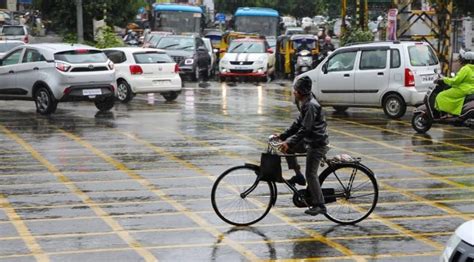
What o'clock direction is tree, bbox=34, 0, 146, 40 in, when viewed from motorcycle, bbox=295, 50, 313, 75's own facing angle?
The tree is roughly at 3 o'clock from the motorcycle.

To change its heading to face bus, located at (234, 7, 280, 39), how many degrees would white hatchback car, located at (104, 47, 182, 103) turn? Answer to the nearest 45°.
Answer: approximately 45° to its right

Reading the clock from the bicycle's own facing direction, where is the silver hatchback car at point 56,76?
The silver hatchback car is roughly at 2 o'clock from the bicycle.

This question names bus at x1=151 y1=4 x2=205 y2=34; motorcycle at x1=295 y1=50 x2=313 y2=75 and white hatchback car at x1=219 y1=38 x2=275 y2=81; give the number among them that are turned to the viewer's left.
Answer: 0

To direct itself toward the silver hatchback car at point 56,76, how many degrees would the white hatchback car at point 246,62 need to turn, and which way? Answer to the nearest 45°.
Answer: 0° — it already faces it

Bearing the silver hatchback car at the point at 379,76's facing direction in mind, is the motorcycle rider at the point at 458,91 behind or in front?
behind

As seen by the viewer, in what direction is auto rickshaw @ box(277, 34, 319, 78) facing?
toward the camera

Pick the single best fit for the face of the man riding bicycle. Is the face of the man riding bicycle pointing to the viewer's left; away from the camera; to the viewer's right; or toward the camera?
to the viewer's left

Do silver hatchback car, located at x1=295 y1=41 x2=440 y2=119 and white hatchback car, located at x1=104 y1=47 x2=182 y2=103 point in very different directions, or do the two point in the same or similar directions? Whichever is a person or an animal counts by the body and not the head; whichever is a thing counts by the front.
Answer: same or similar directions

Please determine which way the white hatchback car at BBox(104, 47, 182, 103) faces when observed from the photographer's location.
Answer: facing away from the viewer and to the left of the viewer

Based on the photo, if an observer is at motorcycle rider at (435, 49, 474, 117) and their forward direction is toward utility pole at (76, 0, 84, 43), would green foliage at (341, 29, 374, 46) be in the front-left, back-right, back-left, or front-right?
front-right

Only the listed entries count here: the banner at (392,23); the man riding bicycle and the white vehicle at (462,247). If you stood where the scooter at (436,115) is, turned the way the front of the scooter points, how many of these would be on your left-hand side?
2

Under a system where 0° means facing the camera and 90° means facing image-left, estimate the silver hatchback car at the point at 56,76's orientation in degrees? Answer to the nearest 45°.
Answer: approximately 135°

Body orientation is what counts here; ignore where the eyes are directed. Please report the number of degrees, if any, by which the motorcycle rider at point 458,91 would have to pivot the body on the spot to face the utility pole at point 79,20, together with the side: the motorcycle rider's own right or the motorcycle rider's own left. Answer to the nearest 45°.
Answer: approximately 45° to the motorcycle rider's own right

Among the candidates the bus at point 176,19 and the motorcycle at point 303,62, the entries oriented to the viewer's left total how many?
0

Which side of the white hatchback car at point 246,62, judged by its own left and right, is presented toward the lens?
front

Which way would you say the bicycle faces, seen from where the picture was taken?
facing to the left of the viewer

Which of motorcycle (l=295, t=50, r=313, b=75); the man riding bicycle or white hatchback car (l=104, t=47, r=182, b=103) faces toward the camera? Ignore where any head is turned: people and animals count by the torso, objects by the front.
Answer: the motorcycle
